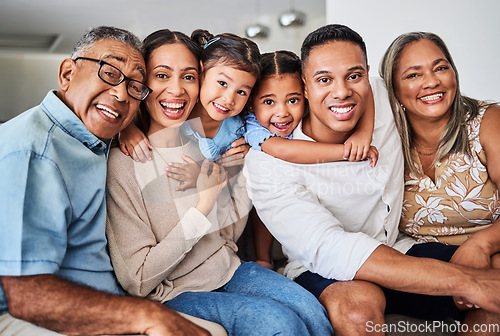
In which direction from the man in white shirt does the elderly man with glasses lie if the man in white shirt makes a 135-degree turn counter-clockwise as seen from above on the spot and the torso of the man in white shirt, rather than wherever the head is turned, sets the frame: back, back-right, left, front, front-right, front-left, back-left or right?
back-left

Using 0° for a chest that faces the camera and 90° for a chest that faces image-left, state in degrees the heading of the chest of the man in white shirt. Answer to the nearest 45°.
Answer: approximately 315°
